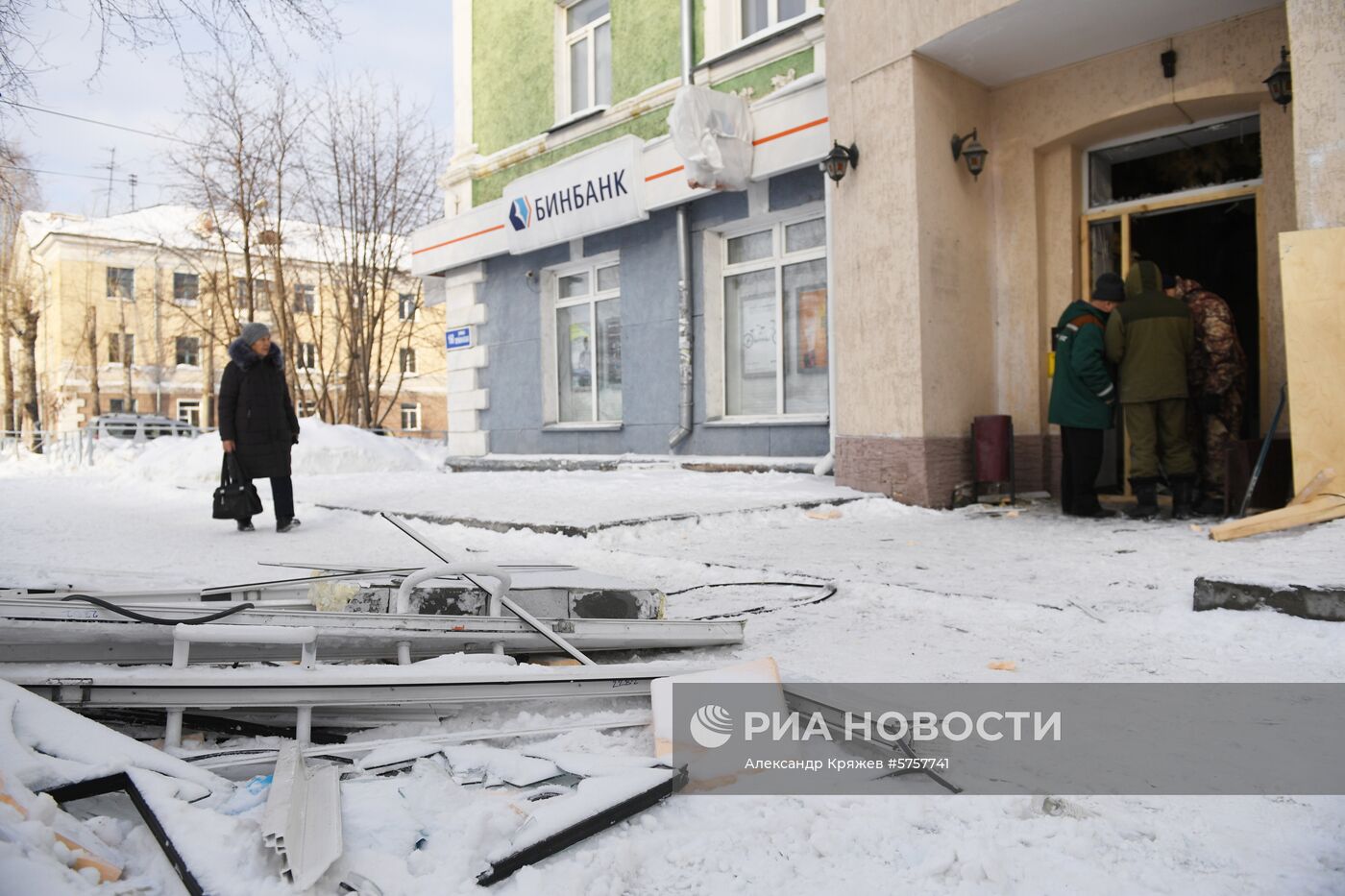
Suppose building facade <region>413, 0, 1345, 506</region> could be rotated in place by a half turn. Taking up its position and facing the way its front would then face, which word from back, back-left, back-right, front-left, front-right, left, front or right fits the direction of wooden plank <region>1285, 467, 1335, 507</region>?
right

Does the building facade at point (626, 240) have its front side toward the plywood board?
no

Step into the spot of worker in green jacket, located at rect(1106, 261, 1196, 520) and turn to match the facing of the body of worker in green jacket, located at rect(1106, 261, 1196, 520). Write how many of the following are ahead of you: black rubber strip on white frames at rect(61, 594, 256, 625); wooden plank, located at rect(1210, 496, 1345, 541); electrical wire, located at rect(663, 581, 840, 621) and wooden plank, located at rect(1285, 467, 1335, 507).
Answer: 0

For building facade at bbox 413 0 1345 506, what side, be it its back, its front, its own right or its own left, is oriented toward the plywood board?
left

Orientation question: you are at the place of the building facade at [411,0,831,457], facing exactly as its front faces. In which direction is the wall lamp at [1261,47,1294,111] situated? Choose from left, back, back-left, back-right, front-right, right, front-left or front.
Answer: left

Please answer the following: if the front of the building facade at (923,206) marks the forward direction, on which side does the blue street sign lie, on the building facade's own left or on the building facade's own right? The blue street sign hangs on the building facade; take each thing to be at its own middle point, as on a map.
on the building facade's own right

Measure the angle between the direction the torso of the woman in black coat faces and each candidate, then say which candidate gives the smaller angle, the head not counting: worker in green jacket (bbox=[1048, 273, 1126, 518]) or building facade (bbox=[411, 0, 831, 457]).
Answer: the worker in green jacket

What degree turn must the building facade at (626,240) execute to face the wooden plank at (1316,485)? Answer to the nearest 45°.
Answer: approximately 90° to its left

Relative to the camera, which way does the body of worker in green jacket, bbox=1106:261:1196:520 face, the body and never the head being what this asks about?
away from the camera

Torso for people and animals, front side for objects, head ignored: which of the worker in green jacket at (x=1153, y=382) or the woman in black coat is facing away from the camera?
the worker in green jacket

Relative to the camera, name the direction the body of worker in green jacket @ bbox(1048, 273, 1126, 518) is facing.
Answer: to the viewer's right

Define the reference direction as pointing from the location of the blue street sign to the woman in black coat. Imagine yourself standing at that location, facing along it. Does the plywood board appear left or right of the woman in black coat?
left

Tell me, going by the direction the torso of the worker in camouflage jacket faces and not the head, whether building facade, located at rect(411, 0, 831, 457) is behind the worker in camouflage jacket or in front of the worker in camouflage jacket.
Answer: in front
